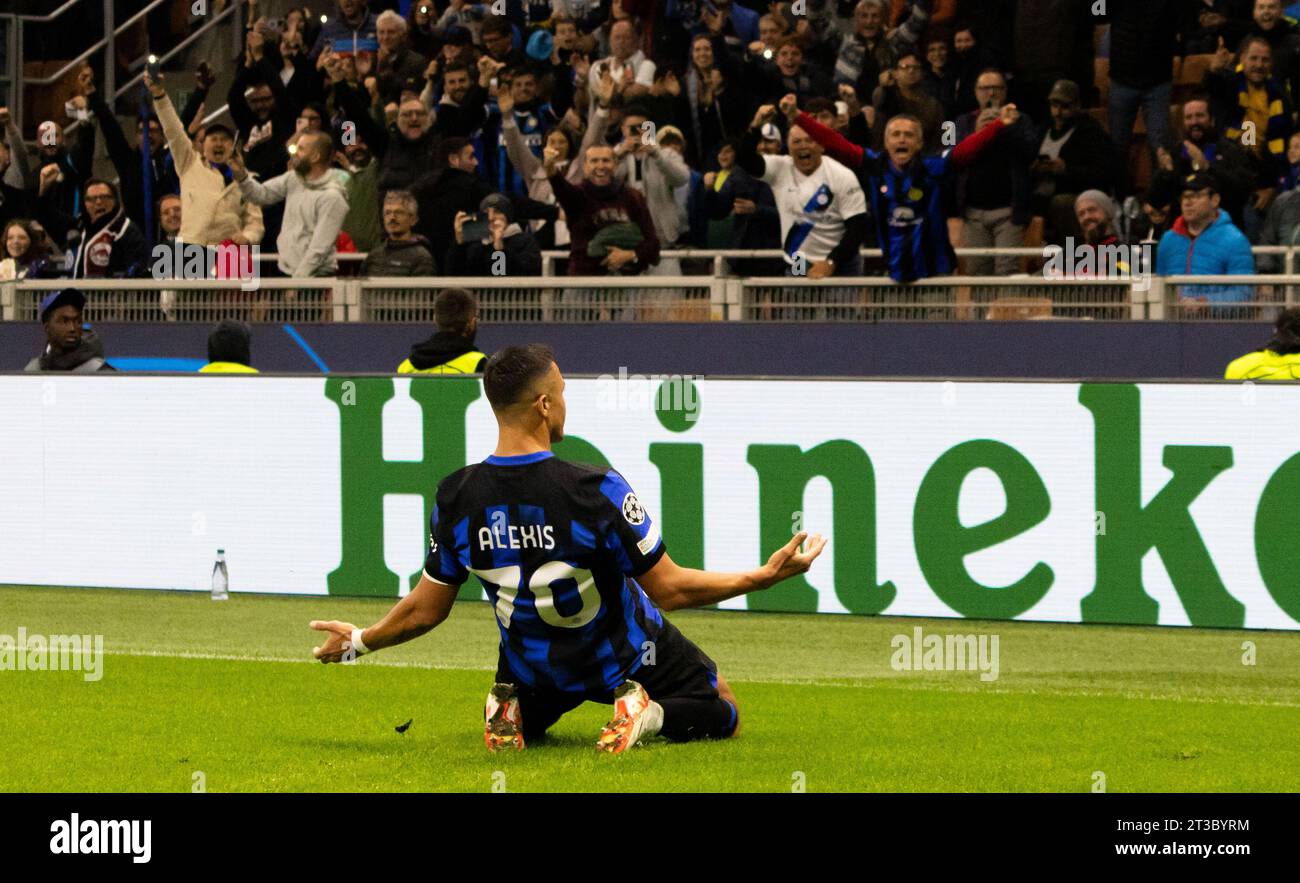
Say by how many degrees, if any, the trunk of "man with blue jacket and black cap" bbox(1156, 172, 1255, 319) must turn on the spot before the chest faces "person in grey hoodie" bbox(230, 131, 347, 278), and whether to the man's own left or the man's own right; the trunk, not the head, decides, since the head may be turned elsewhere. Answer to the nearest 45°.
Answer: approximately 45° to the man's own right

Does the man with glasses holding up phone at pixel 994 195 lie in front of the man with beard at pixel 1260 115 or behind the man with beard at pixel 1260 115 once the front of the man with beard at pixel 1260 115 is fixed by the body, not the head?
in front

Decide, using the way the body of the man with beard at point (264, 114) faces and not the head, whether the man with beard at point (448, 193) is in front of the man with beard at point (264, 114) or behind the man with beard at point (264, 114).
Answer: in front

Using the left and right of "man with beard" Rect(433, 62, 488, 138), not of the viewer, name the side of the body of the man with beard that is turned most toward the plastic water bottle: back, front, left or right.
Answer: front

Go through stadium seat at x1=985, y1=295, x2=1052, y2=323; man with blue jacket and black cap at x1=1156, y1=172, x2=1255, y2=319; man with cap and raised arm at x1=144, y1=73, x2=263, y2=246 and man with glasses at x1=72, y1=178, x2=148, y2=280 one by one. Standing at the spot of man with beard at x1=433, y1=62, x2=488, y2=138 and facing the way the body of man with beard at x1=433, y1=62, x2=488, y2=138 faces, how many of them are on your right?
2

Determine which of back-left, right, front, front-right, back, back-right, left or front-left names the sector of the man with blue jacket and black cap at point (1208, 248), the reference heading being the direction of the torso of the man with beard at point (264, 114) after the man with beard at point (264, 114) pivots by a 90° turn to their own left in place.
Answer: front-right

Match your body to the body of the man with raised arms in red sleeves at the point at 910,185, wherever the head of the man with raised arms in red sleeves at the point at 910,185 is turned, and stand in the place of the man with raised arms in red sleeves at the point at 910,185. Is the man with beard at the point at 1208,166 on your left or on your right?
on your left

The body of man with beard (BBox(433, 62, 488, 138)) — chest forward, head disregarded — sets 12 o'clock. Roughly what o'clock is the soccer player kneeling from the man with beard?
The soccer player kneeling is roughly at 12 o'clock from the man with beard.

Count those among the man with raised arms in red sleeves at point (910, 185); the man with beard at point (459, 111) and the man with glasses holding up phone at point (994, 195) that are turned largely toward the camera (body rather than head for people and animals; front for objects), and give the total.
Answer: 3
